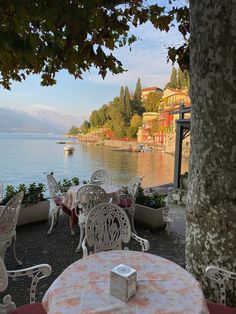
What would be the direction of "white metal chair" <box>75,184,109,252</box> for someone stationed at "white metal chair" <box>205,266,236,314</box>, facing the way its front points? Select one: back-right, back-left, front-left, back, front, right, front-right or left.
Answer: front-right

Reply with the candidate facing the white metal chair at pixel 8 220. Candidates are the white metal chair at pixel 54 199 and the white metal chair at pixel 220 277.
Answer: the white metal chair at pixel 220 277

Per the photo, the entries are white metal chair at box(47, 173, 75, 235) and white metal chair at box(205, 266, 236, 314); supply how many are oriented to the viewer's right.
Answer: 1

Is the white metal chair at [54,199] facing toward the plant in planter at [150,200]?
yes

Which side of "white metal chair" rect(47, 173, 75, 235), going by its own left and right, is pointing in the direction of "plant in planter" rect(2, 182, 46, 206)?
back

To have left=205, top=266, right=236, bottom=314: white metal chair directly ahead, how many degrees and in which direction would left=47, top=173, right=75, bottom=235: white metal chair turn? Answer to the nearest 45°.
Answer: approximately 90° to its right

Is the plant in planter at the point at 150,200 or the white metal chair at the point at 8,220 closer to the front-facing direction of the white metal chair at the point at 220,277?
the white metal chair

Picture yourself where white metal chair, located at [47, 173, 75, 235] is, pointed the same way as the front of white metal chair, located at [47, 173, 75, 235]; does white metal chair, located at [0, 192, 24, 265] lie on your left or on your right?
on your right

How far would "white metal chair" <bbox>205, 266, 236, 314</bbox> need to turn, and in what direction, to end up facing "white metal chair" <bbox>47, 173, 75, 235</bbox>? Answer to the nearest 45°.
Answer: approximately 45° to its right

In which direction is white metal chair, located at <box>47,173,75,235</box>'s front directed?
to the viewer's right

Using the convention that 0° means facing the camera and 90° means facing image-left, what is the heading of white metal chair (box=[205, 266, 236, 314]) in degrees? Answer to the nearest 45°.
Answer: approximately 90°

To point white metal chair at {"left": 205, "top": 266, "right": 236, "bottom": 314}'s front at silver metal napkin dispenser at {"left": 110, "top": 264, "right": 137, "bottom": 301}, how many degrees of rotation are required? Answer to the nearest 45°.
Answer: approximately 45° to its left

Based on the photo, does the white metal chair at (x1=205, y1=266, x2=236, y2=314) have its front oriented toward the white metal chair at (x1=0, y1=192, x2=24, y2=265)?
yes

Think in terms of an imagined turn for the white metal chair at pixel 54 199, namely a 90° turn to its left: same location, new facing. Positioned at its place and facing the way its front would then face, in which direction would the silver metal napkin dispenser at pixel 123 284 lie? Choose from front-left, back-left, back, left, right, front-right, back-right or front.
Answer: back
